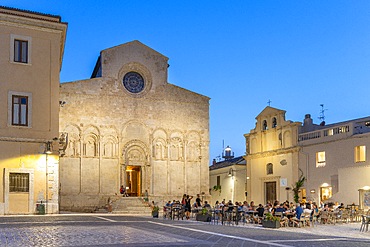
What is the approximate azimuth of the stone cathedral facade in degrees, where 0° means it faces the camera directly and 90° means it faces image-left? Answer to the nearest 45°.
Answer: approximately 0°

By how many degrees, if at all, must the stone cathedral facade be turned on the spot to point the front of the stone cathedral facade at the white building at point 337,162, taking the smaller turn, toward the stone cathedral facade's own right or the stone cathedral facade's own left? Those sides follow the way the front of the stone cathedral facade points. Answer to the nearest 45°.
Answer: approximately 45° to the stone cathedral facade's own left

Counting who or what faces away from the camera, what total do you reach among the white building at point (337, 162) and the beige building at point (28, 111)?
0

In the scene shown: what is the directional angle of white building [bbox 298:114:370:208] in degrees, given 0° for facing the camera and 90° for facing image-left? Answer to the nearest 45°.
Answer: approximately 45°

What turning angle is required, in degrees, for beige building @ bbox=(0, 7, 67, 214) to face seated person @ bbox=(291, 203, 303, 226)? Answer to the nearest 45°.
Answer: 0° — it already faces them

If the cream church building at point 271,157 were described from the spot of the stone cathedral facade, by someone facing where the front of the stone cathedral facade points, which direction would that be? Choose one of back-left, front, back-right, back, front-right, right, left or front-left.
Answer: left

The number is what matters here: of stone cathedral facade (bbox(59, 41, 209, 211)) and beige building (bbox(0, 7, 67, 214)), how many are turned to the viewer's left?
0

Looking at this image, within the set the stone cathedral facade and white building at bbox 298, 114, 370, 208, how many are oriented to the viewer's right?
0

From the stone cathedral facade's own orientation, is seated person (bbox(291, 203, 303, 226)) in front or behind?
in front

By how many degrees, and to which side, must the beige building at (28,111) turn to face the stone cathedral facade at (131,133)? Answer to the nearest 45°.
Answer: approximately 90° to its left

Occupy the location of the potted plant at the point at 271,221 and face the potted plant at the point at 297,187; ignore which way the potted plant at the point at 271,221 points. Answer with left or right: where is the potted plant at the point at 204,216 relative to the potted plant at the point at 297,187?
left

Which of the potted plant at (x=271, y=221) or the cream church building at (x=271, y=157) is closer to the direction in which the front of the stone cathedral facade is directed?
the potted plant
